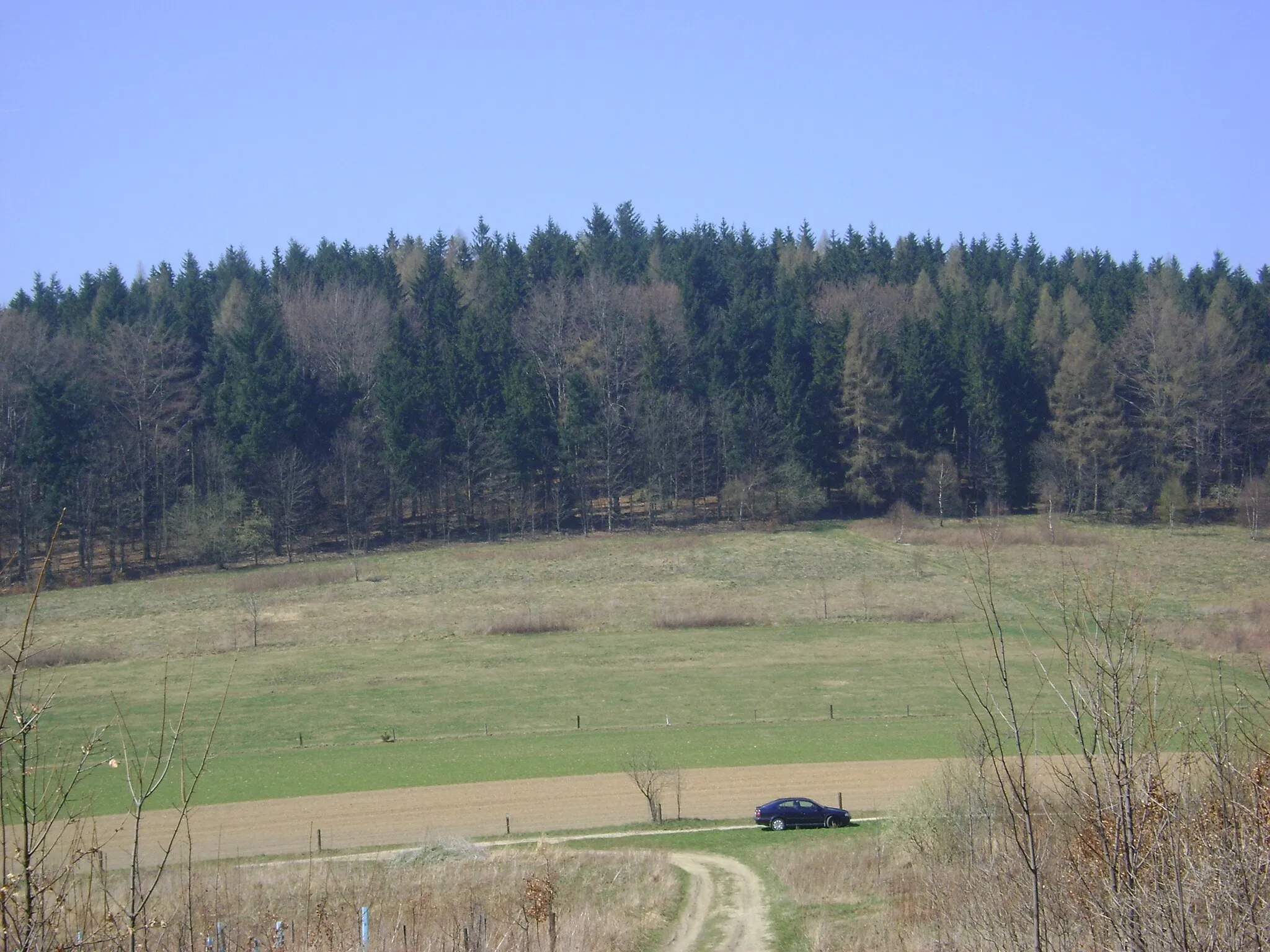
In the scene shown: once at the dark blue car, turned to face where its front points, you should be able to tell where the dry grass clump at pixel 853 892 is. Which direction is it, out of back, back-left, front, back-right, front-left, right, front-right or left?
right

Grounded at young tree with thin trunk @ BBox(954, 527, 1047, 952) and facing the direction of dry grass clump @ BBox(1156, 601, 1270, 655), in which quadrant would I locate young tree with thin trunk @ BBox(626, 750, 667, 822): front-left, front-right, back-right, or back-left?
front-left

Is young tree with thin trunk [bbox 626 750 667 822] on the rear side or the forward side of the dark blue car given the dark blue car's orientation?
on the rear side

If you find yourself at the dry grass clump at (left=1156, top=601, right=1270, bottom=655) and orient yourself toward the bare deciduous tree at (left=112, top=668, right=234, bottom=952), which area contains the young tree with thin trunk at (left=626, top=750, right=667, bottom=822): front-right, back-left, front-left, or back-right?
front-right

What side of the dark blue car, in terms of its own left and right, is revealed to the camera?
right

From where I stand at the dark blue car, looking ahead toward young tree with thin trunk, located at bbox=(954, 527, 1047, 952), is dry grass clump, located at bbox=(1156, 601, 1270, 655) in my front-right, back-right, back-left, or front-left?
back-left

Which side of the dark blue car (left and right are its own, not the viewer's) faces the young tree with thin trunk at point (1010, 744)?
right

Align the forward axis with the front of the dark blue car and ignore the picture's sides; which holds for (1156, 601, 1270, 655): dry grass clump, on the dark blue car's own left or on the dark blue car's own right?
on the dark blue car's own left

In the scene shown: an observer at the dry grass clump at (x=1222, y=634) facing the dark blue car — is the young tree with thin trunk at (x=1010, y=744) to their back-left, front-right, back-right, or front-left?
front-left
